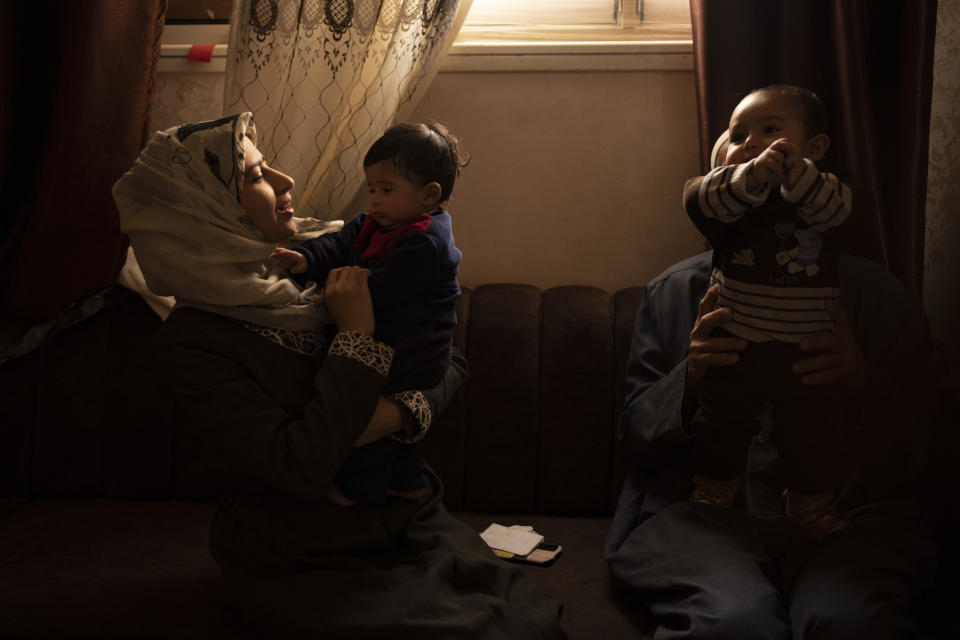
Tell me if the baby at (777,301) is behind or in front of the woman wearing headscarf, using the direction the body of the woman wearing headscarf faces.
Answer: in front

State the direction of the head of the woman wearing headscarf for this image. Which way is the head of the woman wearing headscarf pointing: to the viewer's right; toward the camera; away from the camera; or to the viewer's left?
to the viewer's right

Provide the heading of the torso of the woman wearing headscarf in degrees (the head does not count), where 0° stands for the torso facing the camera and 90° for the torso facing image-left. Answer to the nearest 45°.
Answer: approximately 270°

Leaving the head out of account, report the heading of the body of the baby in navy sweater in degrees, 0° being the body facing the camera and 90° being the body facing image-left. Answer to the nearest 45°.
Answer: approximately 90°

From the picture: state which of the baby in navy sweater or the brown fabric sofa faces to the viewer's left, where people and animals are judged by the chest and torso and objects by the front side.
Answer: the baby in navy sweater

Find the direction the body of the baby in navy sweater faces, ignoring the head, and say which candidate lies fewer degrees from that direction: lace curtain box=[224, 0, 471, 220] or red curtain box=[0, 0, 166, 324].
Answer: the red curtain
